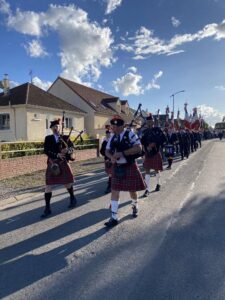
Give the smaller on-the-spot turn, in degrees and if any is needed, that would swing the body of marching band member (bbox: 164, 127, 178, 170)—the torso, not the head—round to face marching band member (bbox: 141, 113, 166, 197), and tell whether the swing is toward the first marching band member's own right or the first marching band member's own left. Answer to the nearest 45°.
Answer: approximately 45° to the first marching band member's own left

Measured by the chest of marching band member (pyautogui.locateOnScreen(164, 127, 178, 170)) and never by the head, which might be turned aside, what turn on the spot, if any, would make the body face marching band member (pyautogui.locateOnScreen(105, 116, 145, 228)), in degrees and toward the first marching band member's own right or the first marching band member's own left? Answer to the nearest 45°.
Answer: approximately 45° to the first marching band member's own left

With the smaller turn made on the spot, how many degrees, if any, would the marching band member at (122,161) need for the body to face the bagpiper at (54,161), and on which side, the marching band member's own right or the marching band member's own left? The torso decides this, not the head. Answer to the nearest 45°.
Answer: approximately 90° to the marching band member's own right

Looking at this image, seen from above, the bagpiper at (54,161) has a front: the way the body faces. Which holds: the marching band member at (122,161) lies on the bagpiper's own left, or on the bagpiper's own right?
on the bagpiper's own left

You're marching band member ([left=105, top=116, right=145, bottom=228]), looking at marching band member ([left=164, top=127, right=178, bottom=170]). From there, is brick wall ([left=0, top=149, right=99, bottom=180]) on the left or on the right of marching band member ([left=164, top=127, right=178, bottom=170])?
left

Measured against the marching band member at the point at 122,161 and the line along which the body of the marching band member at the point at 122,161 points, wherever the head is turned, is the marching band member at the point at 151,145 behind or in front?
behind

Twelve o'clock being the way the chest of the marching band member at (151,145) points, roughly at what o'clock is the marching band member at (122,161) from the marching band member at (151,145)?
the marching band member at (122,161) is roughly at 11 o'clock from the marching band member at (151,145).

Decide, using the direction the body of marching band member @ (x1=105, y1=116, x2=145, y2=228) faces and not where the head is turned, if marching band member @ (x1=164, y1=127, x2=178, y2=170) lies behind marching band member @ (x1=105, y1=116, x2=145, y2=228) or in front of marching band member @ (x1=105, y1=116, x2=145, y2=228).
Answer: behind
